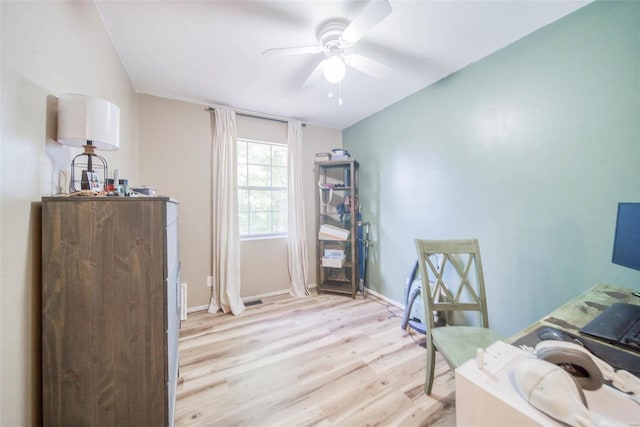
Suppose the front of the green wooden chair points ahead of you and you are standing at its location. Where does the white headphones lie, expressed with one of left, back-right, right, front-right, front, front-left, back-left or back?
front-right

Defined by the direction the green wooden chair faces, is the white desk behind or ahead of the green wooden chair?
ahead

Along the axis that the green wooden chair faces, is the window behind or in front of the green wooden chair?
behind

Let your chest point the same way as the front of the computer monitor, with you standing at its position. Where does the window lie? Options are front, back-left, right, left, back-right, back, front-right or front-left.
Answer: front-right

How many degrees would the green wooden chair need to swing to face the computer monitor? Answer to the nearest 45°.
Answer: approximately 45° to its left

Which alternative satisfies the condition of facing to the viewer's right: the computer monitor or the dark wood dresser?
the dark wood dresser

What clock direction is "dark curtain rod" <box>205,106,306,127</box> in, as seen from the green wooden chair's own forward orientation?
The dark curtain rod is roughly at 5 o'clock from the green wooden chair.

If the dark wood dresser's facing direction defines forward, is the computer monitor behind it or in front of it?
in front

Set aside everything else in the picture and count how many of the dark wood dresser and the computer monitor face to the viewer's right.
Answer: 1

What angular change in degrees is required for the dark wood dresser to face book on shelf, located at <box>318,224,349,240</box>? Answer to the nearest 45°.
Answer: approximately 45° to its left

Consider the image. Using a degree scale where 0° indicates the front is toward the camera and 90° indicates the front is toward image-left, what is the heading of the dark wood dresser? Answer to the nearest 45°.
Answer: approximately 270°
